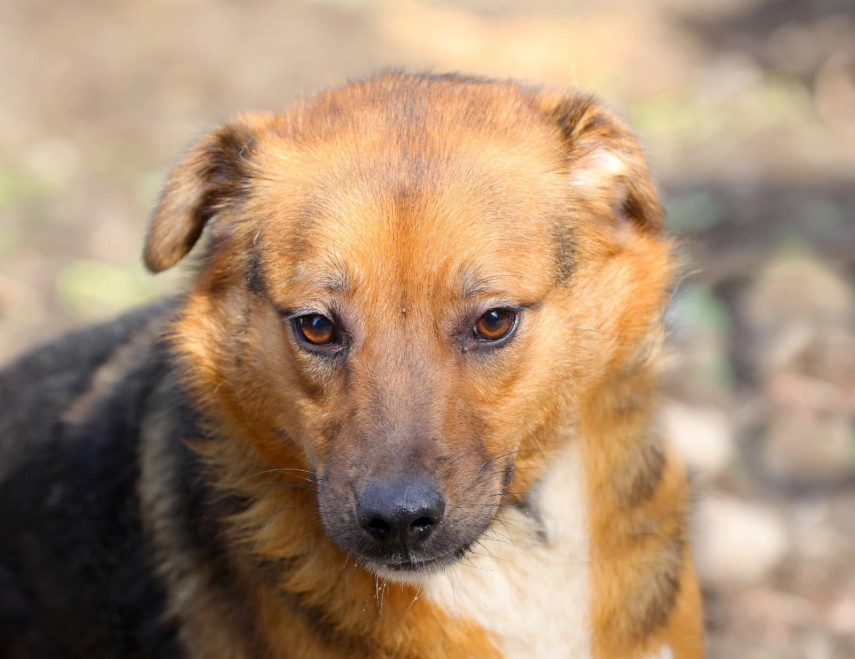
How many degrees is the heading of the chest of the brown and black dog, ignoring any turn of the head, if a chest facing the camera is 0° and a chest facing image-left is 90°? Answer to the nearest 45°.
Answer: approximately 315°
